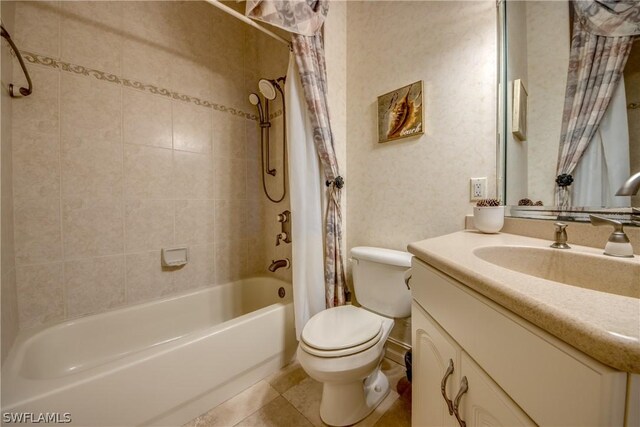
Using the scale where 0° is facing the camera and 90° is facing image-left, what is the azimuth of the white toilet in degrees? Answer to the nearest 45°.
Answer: approximately 45°

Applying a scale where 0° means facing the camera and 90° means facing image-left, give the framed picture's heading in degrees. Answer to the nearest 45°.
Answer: approximately 45°

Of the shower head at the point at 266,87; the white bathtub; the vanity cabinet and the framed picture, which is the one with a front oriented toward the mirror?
the white bathtub

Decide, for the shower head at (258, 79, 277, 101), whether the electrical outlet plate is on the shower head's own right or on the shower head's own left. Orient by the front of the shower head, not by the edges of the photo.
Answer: on the shower head's own left

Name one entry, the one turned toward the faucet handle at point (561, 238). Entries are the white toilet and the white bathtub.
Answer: the white bathtub

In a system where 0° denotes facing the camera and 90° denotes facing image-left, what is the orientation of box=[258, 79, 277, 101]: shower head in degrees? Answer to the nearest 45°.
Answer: approximately 45°
